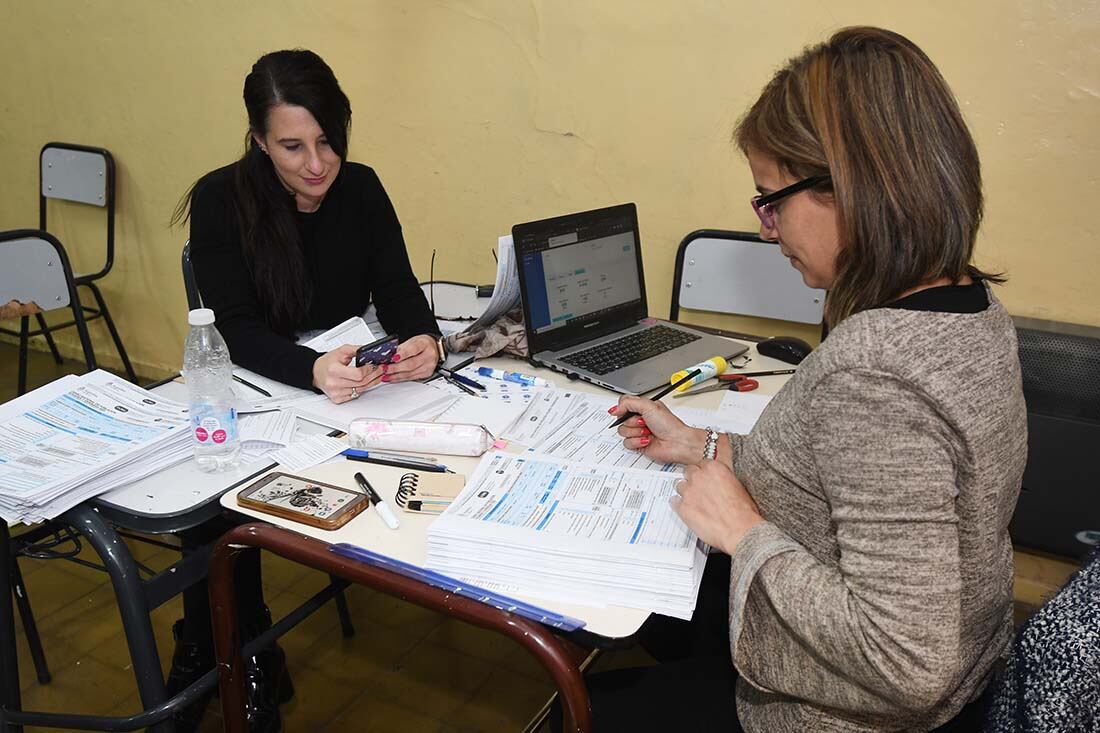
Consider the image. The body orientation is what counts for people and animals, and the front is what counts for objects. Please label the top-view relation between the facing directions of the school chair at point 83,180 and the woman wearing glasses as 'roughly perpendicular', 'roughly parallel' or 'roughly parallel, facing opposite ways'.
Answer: roughly perpendicular

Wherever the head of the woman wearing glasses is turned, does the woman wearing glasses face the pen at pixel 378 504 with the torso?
yes

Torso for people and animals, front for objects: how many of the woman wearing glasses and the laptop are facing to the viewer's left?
1

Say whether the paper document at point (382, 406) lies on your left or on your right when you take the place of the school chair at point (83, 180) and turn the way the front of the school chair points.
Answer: on your left

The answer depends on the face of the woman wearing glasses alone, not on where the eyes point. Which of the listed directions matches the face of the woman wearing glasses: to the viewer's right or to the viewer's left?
to the viewer's left

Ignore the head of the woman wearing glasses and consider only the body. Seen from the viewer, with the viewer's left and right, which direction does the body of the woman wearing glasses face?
facing to the left of the viewer

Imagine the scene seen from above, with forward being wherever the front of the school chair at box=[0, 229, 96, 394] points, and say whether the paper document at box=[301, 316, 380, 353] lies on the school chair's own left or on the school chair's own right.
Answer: on the school chair's own left
